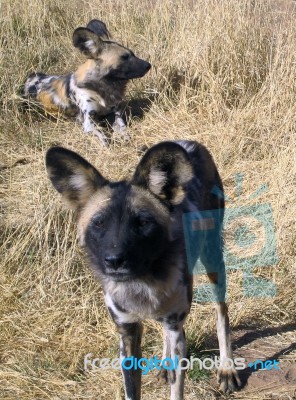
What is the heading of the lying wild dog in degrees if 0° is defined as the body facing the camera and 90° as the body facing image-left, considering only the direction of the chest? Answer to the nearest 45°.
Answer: approximately 315°
